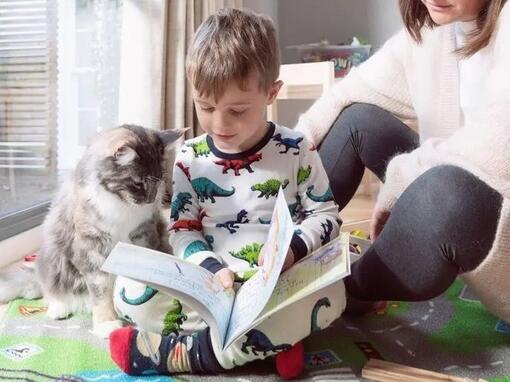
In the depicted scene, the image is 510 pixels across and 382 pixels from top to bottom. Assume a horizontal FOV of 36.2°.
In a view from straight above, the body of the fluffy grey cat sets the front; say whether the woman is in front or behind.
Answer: in front

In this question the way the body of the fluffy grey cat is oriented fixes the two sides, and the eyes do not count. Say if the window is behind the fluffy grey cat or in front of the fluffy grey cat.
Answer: behind

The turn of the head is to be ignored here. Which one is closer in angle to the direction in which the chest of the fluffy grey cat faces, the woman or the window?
the woman

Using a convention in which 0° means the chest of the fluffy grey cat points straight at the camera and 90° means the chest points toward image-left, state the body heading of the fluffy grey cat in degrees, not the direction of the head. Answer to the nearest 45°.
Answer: approximately 315°

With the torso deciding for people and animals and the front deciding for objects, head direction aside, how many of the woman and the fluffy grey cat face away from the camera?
0

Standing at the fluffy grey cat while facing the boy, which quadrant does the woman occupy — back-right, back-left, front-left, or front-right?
front-left

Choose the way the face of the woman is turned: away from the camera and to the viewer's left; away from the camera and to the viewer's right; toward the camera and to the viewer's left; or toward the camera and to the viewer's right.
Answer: toward the camera and to the viewer's left

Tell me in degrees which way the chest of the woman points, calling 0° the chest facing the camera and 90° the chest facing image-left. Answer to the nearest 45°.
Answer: approximately 45°
